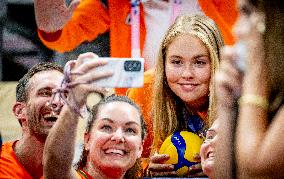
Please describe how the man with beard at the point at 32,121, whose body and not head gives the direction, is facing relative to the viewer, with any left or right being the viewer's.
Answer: facing the viewer and to the right of the viewer

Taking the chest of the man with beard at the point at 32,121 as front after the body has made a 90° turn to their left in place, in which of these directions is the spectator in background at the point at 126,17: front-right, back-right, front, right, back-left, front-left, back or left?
front

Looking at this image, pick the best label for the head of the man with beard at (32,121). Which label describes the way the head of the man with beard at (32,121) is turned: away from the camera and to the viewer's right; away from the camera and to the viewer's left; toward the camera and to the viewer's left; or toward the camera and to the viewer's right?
toward the camera and to the viewer's right

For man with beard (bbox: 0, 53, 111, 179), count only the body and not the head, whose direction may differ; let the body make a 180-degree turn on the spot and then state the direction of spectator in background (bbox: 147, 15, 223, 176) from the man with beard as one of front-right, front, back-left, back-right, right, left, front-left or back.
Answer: back-right

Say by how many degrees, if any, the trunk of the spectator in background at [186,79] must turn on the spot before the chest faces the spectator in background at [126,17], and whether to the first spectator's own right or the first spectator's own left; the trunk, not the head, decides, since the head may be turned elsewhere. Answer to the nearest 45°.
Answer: approximately 135° to the first spectator's own right

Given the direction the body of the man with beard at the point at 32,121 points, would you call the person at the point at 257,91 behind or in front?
in front

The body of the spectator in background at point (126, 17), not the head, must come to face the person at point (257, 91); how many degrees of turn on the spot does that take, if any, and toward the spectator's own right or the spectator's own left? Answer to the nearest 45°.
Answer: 0° — they already face them

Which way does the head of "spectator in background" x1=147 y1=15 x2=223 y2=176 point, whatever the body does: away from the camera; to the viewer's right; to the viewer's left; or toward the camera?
toward the camera

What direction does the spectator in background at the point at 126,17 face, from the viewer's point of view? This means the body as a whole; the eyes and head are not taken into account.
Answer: toward the camera

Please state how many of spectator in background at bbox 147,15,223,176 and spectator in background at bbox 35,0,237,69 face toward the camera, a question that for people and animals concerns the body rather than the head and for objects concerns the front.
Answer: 2

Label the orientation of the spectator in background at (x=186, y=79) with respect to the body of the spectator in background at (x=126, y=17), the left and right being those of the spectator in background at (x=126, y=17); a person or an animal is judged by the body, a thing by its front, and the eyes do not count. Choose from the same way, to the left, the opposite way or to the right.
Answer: the same way
